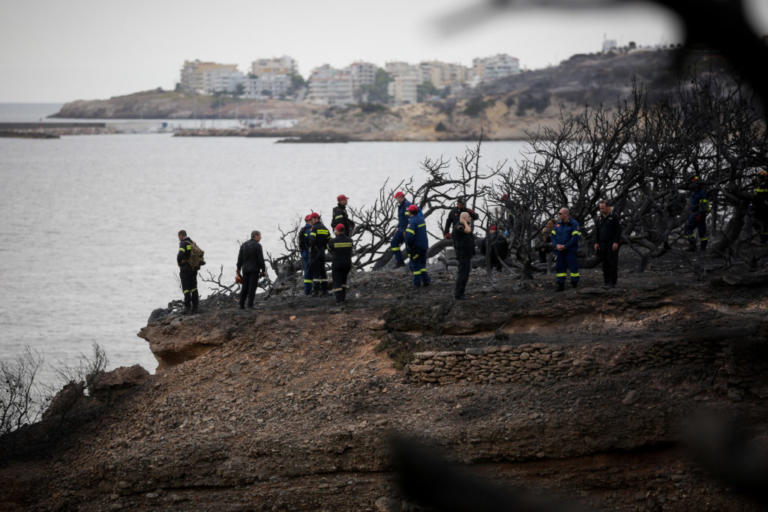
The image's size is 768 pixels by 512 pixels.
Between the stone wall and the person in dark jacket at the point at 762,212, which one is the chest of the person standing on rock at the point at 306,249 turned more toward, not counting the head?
the person in dark jacket

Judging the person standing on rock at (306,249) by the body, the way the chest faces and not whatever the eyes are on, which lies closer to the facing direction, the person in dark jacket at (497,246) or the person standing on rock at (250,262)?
the person in dark jacket

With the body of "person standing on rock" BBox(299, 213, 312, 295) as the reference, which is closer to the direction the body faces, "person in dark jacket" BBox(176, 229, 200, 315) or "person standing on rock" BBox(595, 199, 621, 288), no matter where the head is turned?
the person standing on rock

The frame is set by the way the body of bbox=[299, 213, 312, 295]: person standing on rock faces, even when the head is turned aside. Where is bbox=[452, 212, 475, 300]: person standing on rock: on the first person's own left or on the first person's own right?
on the first person's own right

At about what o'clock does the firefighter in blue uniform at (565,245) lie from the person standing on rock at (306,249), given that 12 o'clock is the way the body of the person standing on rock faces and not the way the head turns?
The firefighter in blue uniform is roughly at 1 o'clock from the person standing on rock.

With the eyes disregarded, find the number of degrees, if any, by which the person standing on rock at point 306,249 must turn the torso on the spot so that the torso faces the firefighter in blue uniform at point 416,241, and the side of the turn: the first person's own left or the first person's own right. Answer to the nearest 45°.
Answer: approximately 45° to the first person's own right

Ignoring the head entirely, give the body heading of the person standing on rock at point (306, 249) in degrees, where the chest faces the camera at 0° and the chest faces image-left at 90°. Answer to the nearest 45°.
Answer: approximately 270°

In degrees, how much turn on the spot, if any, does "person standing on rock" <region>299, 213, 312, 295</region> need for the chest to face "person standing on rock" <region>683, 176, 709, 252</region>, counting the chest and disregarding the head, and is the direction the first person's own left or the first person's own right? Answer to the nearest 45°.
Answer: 0° — they already face them

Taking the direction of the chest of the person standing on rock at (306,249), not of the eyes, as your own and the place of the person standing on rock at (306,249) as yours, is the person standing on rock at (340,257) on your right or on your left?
on your right

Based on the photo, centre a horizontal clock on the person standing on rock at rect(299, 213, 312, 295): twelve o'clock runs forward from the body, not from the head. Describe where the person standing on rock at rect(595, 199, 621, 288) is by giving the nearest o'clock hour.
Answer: the person standing on rock at rect(595, 199, 621, 288) is roughly at 1 o'clock from the person standing on rock at rect(299, 213, 312, 295).
